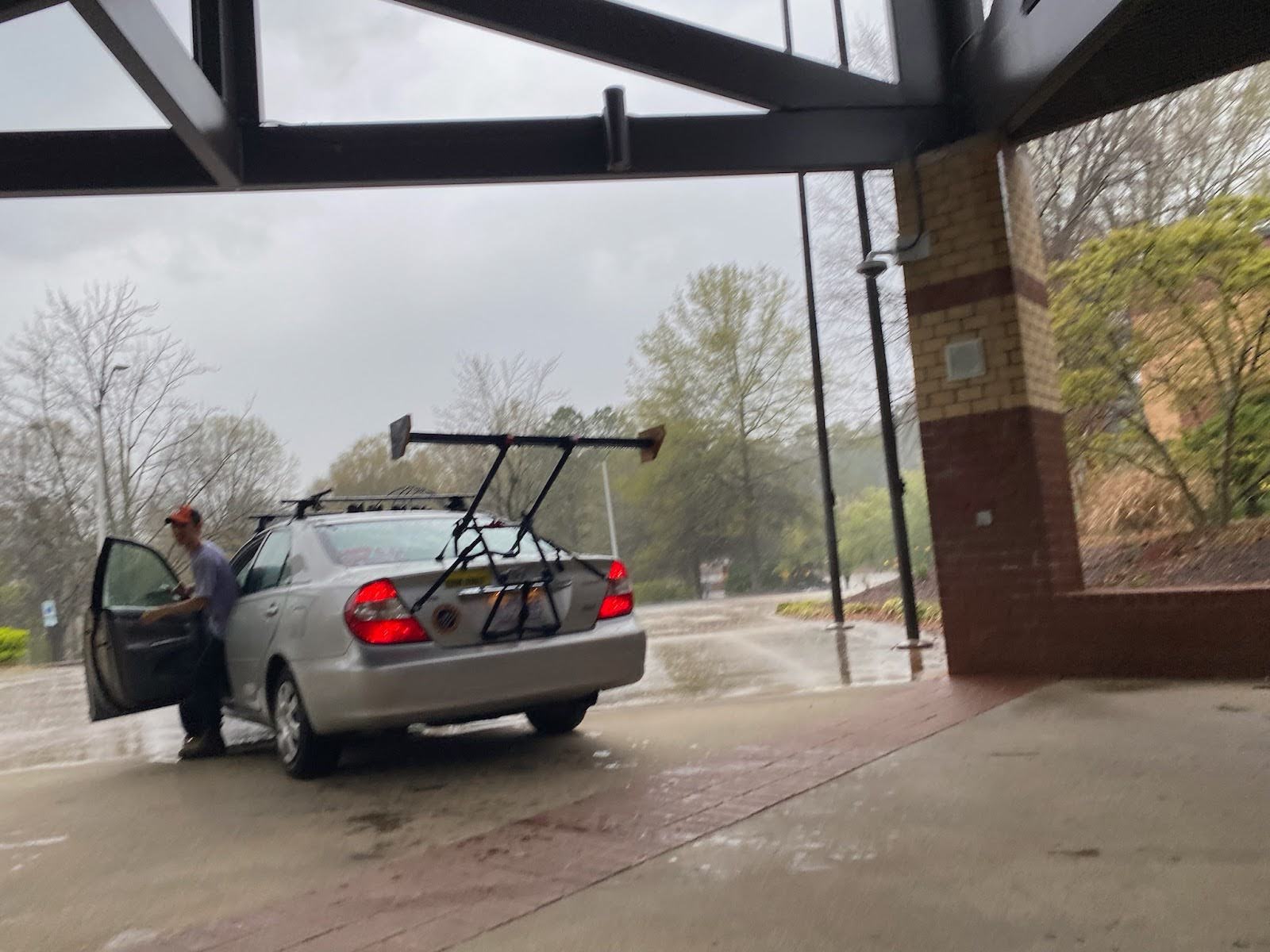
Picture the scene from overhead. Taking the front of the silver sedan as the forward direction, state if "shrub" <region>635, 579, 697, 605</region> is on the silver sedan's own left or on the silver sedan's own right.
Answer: on the silver sedan's own right

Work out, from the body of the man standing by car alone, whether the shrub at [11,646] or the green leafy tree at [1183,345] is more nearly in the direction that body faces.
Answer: the shrub

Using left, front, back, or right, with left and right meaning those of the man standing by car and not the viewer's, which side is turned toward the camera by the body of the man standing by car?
left

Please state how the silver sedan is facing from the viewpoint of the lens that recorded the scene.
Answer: facing away from the viewer and to the left of the viewer

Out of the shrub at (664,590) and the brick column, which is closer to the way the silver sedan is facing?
the shrub

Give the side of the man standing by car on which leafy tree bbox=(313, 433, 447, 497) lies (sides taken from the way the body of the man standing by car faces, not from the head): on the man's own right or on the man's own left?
on the man's own right
